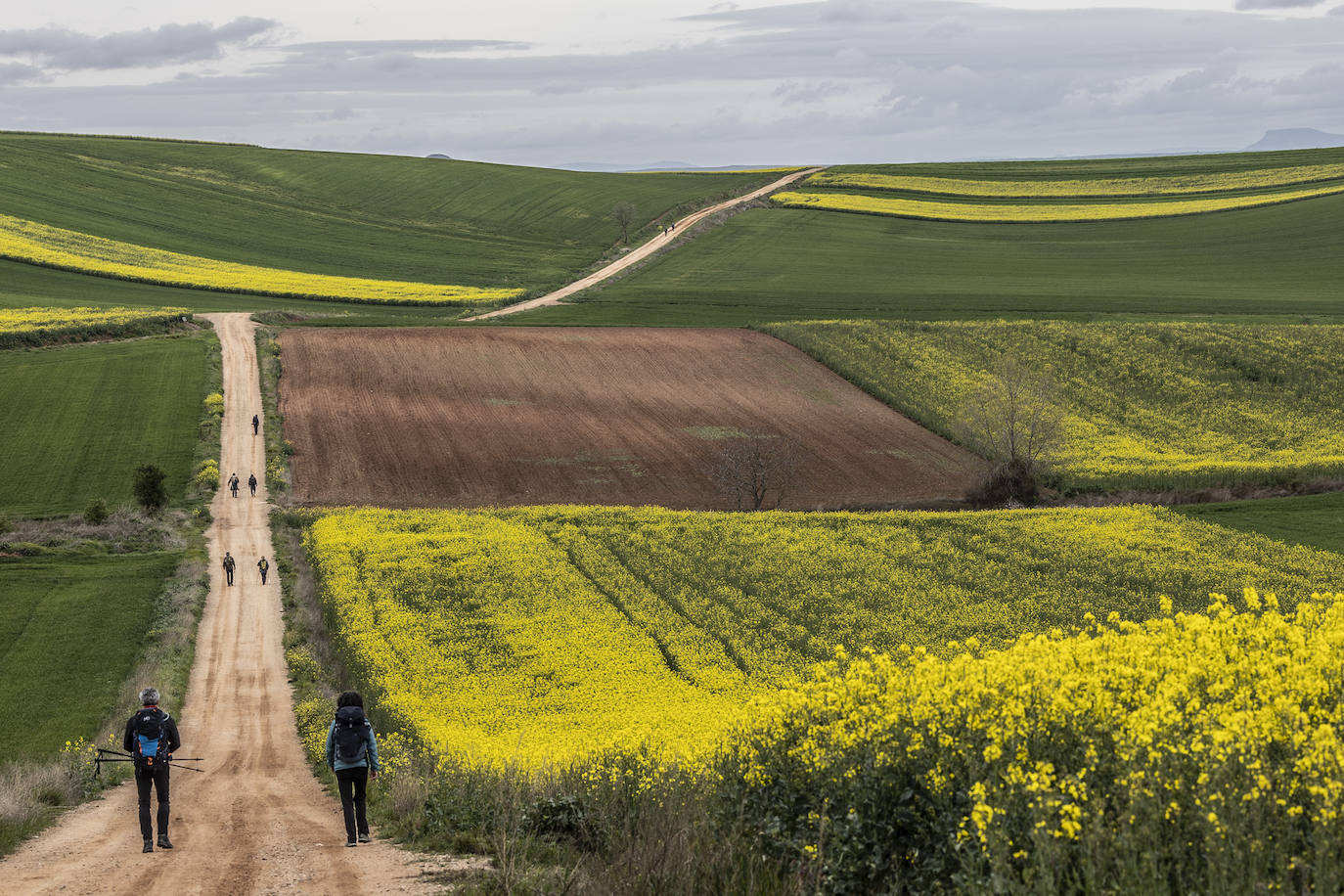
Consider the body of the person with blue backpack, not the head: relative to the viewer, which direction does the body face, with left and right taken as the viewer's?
facing away from the viewer

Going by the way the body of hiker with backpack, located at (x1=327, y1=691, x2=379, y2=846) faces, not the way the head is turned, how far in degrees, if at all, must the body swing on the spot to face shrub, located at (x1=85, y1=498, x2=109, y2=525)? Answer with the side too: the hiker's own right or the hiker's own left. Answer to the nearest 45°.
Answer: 0° — they already face it

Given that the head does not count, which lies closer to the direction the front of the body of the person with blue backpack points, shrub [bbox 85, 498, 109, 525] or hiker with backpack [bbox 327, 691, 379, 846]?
the shrub

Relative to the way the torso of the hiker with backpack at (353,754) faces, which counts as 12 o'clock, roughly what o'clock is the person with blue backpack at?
The person with blue backpack is roughly at 10 o'clock from the hiker with backpack.

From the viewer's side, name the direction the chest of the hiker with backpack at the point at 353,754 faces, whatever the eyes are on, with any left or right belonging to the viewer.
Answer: facing away from the viewer

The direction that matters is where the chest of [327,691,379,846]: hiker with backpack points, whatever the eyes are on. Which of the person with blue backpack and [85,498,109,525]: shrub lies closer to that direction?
the shrub

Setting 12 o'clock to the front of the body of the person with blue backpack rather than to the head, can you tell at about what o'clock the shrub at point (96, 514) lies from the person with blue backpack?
The shrub is roughly at 12 o'clock from the person with blue backpack.

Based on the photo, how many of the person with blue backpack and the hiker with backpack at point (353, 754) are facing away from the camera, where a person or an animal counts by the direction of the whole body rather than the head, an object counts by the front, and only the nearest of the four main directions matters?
2

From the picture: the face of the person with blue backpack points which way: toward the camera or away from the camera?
away from the camera

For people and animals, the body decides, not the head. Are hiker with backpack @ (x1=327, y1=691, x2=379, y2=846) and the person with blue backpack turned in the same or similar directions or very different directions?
same or similar directions

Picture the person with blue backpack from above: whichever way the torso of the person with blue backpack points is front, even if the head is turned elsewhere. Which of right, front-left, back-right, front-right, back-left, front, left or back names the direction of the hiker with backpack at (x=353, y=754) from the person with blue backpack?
back-right
